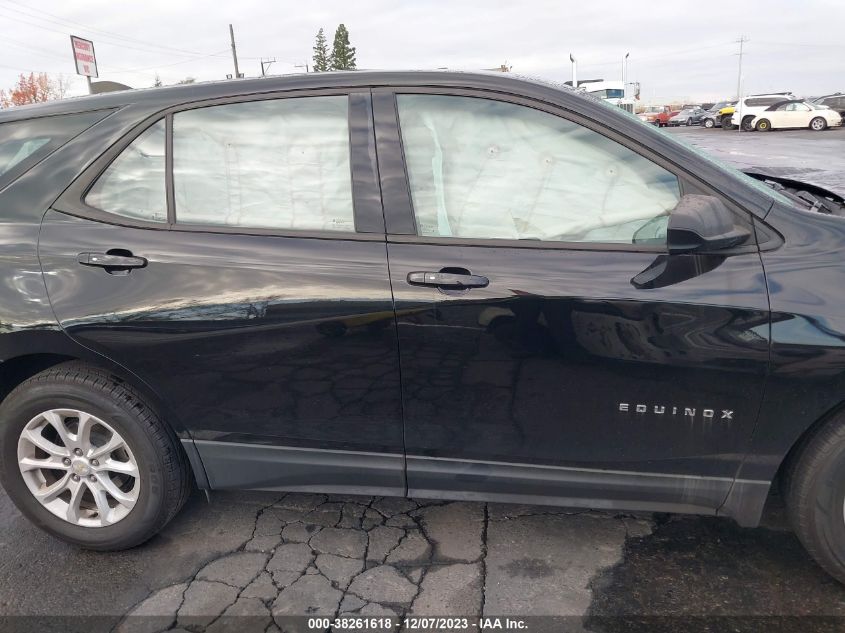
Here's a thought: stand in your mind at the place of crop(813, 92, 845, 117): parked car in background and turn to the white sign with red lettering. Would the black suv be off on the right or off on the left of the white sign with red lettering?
left

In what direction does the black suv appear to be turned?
to the viewer's right

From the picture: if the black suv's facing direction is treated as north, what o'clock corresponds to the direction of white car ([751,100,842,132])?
The white car is roughly at 10 o'clock from the black suv.

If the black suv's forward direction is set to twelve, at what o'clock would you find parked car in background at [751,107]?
The parked car in background is roughly at 10 o'clock from the black suv.

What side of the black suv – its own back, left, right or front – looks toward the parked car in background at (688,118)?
left

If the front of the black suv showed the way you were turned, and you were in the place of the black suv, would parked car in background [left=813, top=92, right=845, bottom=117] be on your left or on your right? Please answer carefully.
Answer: on your left

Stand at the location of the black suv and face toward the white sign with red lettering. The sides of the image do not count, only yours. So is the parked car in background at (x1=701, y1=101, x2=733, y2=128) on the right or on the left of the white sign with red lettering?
right

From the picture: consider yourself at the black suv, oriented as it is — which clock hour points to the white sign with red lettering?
The white sign with red lettering is roughly at 8 o'clock from the black suv.
